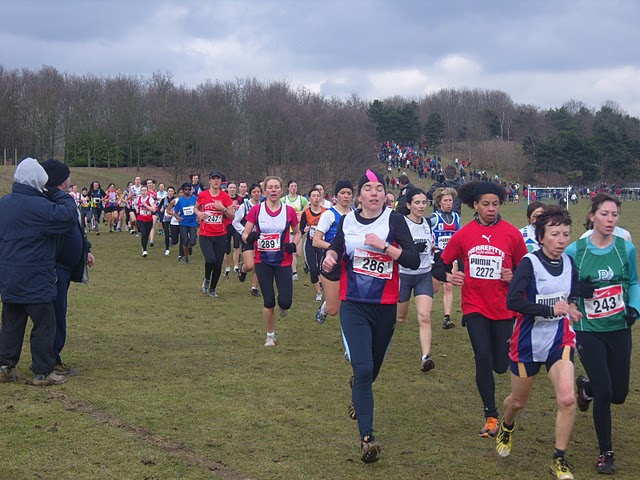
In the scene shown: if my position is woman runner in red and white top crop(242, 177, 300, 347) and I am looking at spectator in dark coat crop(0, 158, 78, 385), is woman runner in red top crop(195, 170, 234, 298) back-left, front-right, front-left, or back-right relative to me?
back-right

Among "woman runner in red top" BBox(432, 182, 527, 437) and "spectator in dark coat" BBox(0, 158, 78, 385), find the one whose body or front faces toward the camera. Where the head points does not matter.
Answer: the woman runner in red top

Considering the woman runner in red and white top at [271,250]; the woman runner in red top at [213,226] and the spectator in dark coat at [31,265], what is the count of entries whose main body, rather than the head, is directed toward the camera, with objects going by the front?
2

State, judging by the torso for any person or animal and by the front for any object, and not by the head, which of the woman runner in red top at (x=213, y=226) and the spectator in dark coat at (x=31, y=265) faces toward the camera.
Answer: the woman runner in red top

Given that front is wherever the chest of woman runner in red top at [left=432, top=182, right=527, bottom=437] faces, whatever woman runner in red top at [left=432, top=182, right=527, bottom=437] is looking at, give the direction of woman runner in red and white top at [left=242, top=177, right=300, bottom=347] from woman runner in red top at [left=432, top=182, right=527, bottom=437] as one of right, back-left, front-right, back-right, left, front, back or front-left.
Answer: back-right

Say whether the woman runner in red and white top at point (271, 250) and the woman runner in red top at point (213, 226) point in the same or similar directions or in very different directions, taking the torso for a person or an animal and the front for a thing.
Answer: same or similar directions

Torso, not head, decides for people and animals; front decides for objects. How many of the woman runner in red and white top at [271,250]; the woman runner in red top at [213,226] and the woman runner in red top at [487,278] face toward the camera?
3

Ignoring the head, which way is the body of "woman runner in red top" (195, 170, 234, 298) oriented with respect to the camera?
toward the camera

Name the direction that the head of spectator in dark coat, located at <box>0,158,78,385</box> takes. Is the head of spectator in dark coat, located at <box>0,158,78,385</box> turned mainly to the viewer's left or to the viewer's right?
to the viewer's right

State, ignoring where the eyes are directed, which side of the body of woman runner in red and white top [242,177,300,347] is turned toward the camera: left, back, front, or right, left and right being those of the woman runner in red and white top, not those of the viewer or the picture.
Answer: front

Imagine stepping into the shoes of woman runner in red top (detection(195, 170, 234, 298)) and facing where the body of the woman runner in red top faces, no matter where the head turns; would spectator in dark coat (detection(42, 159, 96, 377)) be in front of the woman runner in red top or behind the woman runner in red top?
in front

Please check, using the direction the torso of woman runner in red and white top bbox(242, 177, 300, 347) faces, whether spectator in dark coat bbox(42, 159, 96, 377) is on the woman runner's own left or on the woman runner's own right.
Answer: on the woman runner's own right

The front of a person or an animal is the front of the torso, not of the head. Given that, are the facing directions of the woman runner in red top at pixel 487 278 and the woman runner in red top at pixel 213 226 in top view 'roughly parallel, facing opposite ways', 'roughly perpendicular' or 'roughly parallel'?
roughly parallel

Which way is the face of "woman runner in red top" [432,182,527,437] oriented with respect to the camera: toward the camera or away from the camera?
toward the camera

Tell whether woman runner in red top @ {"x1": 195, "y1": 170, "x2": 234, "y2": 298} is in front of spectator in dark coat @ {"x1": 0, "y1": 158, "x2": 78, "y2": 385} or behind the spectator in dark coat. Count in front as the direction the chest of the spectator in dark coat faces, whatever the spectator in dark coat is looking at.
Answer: in front

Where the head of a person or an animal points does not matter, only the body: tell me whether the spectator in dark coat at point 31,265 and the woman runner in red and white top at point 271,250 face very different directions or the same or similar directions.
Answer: very different directions
